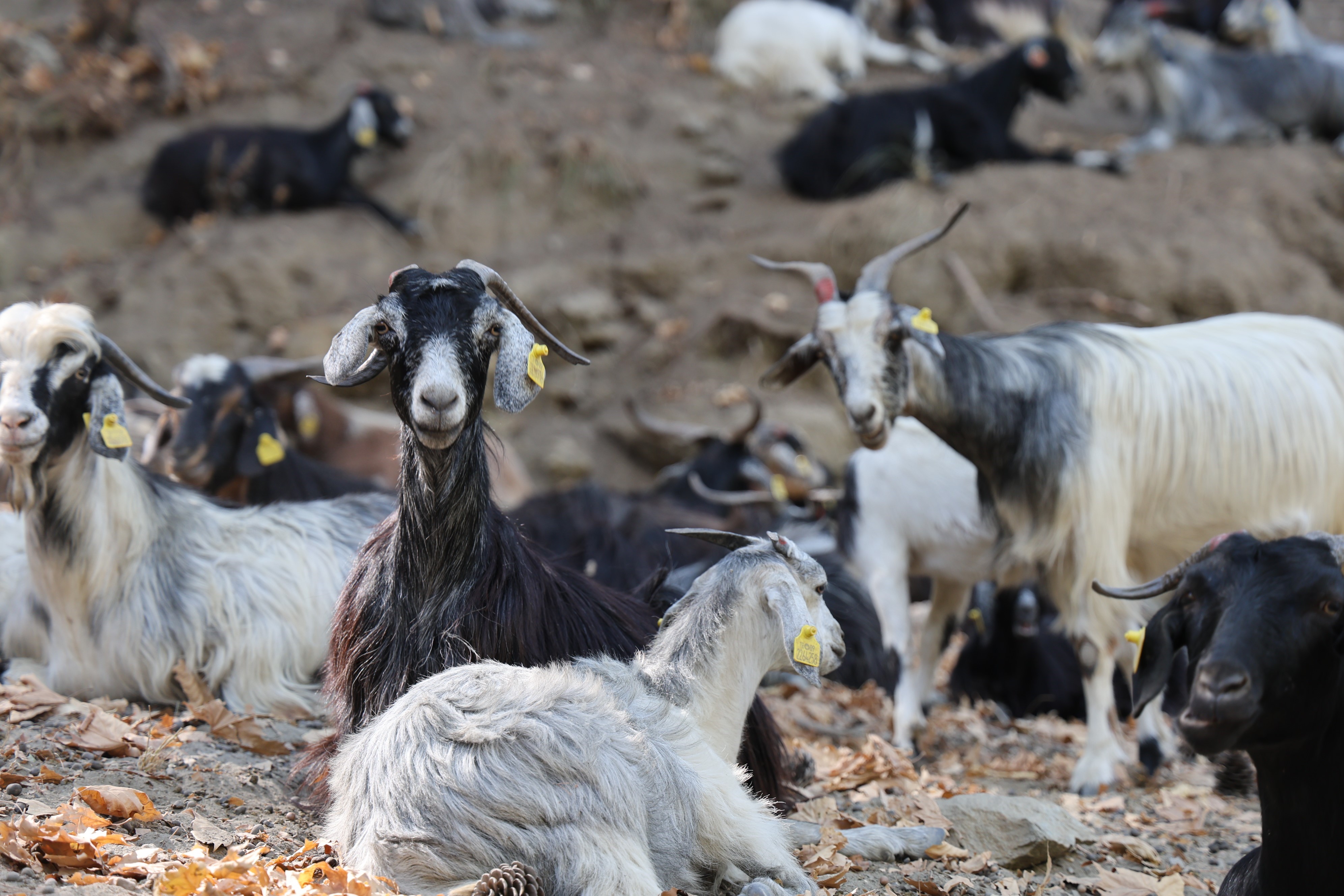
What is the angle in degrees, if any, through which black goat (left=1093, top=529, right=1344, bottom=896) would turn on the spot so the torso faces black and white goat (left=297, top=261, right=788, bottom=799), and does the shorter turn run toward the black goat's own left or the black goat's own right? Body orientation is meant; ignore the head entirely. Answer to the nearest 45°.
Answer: approximately 45° to the black goat's own right

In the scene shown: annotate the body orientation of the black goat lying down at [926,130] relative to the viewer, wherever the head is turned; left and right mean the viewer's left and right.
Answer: facing to the right of the viewer

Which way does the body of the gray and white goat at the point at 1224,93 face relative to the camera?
to the viewer's left

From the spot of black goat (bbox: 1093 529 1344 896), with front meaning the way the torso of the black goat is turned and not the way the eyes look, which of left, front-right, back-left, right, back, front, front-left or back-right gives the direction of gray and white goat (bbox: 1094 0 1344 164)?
back-right

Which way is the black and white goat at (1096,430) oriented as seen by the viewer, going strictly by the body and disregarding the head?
to the viewer's left

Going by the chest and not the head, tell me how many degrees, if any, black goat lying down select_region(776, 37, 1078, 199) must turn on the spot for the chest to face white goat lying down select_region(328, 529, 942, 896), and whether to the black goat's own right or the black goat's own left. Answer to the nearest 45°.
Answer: approximately 90° to the black goat's own right

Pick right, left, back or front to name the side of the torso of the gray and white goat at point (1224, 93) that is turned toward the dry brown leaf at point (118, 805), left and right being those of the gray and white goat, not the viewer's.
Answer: left

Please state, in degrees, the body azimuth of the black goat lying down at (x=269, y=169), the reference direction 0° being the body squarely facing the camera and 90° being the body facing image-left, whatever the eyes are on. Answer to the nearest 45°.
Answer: approximately 270°

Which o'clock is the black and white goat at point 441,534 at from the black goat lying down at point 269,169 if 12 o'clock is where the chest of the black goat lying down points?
The black and white goat is roughly at 3 o'clock from the black goat lying down.

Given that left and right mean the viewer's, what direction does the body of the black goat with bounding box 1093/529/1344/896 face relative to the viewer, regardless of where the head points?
facing the viewer and to the left of the viewer

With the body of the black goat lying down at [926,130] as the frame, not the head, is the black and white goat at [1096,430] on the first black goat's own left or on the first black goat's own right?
on the first black goat's own right

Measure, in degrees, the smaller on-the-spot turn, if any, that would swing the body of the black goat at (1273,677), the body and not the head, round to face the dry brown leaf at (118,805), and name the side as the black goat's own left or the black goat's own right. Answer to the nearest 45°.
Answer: approximately 45° to the black goat's own right

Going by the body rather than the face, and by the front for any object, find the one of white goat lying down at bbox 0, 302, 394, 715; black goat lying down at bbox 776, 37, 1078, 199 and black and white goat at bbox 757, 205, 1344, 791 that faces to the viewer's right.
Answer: the black goat lying down

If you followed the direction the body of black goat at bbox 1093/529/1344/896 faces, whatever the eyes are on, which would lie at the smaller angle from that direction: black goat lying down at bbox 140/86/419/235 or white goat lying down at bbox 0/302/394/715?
the white goat lying down

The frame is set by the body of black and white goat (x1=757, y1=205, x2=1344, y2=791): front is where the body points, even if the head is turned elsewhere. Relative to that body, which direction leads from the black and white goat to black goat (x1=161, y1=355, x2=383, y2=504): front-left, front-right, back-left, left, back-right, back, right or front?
front

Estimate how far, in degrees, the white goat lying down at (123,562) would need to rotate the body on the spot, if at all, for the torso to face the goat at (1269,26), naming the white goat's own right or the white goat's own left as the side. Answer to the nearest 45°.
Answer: approximately 180°

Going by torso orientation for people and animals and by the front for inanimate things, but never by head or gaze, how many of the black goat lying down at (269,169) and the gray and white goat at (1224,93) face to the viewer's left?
1

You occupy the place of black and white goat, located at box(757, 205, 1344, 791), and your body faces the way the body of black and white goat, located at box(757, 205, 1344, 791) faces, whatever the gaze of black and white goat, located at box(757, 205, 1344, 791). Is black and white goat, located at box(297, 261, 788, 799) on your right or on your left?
on your left

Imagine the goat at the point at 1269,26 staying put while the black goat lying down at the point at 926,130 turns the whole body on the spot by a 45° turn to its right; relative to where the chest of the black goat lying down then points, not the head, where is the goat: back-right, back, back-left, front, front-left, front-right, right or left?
left

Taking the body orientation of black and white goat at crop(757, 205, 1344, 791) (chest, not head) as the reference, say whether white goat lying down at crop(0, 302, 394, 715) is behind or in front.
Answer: in front

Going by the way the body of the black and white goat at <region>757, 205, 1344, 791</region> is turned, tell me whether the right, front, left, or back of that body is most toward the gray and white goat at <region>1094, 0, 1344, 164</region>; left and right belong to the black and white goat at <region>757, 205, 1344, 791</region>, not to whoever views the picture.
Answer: right
